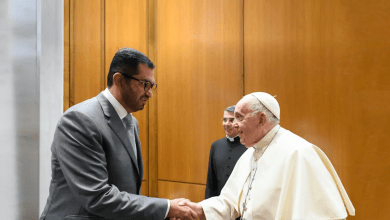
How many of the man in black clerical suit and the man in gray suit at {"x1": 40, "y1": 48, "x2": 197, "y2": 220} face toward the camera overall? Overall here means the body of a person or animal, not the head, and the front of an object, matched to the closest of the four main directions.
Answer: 1

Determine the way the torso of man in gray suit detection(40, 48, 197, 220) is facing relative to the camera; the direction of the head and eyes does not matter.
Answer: to the viewer's right

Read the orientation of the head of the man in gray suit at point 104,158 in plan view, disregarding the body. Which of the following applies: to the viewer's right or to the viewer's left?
to the viewer's right

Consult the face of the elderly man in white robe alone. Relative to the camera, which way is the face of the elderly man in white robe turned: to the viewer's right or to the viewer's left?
to the viewer's left

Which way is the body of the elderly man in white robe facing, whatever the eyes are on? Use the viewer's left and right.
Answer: facing the viewer and to the left of the viewer

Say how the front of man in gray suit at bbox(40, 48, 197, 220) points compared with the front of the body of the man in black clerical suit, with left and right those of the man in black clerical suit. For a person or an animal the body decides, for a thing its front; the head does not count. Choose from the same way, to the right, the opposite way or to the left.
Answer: to the left

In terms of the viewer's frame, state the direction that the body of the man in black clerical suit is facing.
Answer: toward the camera

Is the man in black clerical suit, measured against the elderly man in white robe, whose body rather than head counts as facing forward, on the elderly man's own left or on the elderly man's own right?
on the elderly man's own right
